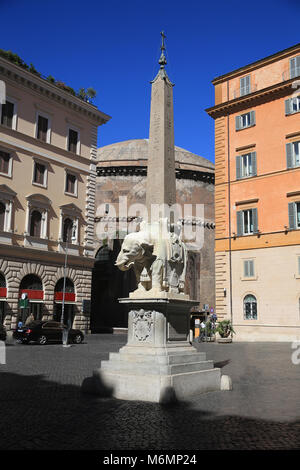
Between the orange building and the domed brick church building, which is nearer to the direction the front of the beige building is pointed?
the orange building

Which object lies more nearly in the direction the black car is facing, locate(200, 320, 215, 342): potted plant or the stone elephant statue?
the potted plant

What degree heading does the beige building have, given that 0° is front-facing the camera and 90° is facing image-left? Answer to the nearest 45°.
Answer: approximately 315°

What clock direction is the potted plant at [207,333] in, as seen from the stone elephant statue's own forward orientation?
The potted plant is roughly at 5 o'clock from the stone elephant statue.

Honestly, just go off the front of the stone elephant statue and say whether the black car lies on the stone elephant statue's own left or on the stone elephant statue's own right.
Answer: on the stone elephant statue's own right

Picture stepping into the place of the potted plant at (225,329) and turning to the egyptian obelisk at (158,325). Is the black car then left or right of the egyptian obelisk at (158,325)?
right

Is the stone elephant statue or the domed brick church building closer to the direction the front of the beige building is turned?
the stone elephant statue

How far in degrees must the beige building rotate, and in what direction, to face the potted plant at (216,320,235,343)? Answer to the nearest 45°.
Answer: approximately 45° to its left
